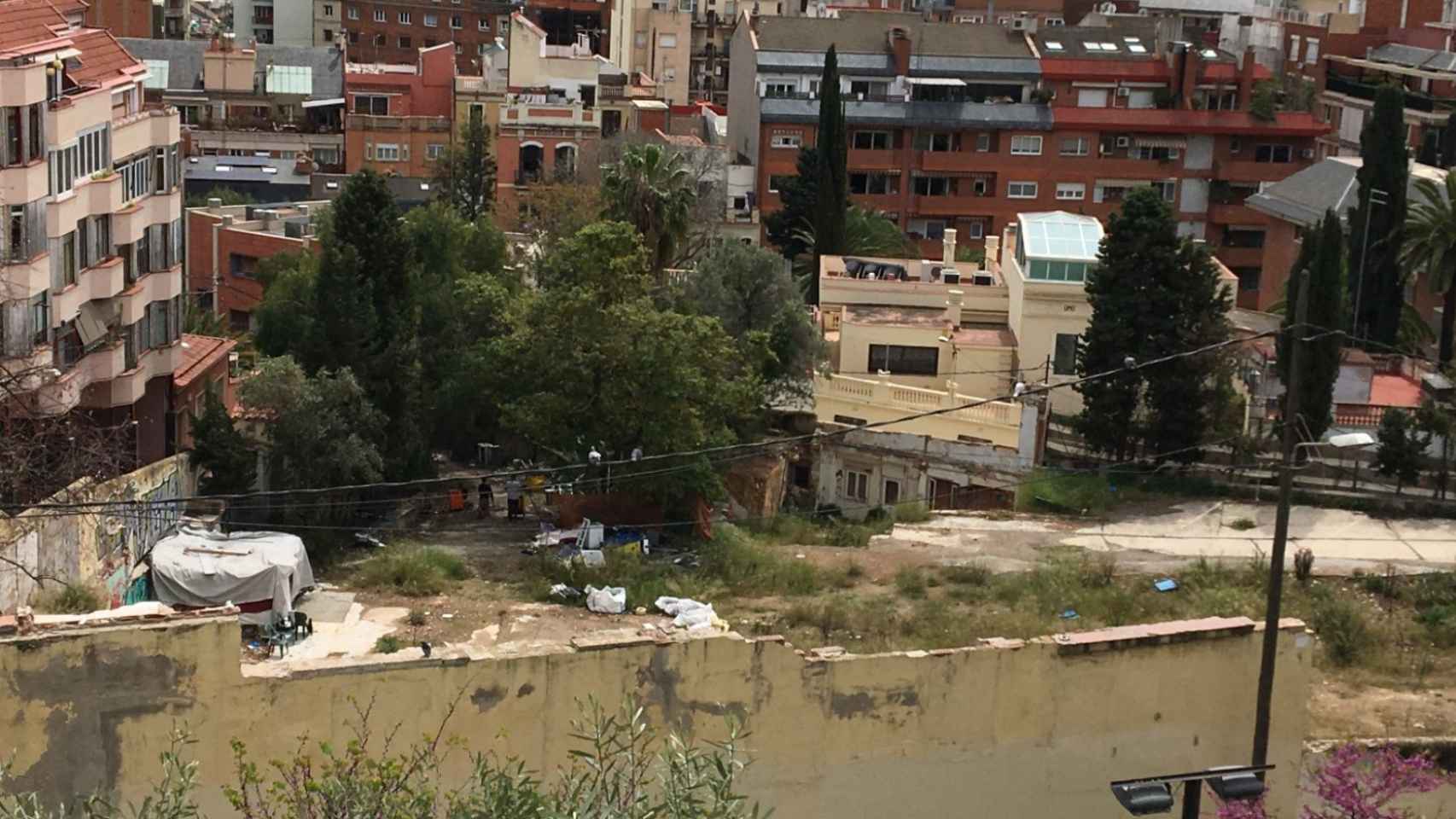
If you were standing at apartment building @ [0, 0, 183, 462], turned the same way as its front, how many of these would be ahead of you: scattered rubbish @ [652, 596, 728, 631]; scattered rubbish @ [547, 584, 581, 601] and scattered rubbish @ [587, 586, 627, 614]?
3

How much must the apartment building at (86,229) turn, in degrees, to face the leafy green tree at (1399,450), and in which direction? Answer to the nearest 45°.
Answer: approximately 45° to its left

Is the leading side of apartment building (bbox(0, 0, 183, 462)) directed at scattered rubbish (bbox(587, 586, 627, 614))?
yes

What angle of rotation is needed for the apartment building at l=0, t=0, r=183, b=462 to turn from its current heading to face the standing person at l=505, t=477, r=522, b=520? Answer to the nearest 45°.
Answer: approximately 45° to its left

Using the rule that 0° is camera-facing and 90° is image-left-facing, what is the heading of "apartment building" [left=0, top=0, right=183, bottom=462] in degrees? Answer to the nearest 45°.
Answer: approximately 315°

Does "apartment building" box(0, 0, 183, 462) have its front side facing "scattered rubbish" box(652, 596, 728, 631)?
yes

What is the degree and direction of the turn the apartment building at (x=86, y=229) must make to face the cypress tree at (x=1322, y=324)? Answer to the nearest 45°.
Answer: approximately 45° to its left

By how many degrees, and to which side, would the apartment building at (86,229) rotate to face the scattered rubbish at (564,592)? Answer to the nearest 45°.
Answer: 0° — it already faces it
